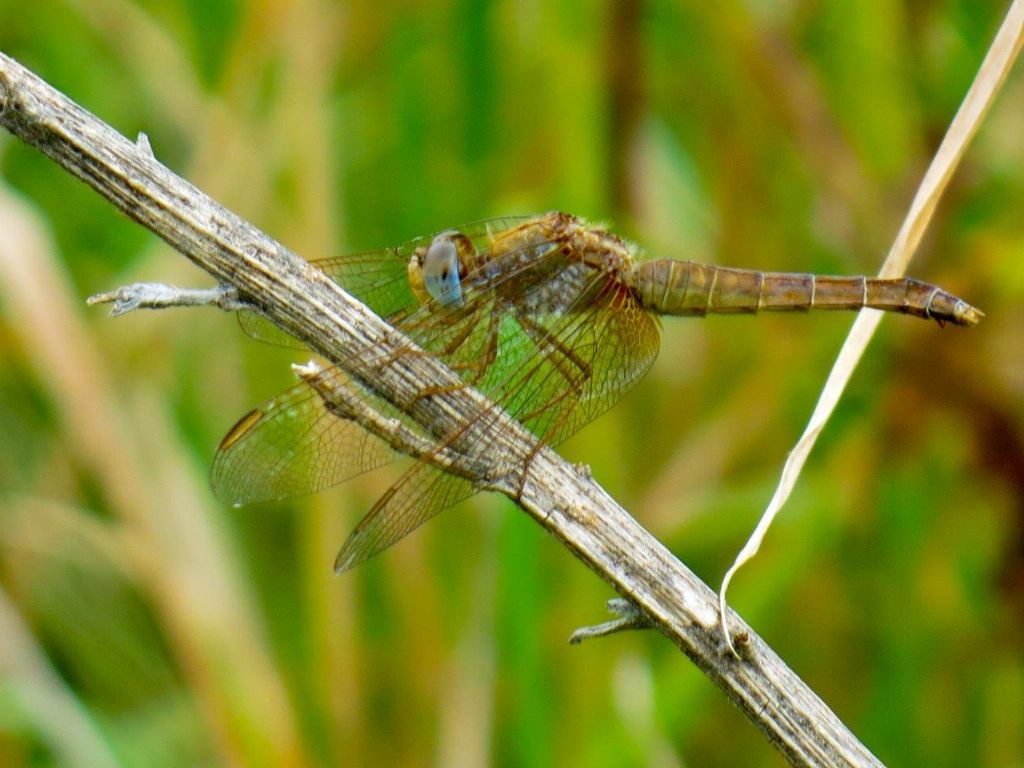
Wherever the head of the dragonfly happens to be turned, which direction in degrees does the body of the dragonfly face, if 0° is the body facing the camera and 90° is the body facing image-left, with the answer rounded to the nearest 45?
approximately 90°
